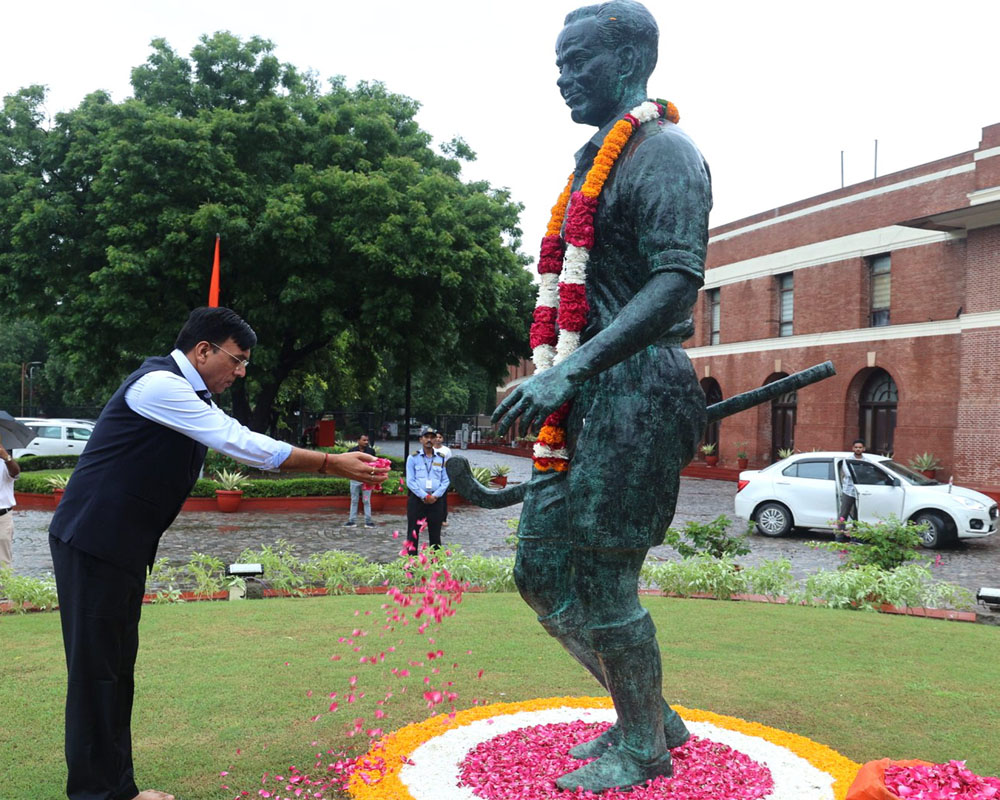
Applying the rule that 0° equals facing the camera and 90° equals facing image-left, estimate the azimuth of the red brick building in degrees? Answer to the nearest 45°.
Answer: approximately 45°

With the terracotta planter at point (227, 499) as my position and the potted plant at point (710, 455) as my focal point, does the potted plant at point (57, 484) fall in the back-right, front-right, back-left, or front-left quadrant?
back-left

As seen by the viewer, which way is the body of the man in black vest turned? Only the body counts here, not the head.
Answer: to the viewer's right

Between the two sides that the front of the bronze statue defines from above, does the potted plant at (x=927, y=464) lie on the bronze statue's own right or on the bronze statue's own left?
on the bronze statue's own right

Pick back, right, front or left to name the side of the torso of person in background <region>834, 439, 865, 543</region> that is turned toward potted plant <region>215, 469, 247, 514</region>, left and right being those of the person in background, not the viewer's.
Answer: right

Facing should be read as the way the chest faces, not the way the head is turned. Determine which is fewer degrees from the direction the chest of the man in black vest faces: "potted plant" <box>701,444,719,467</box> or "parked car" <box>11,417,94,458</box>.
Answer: the potted plant

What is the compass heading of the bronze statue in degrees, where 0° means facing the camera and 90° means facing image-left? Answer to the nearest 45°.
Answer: approximately 90°

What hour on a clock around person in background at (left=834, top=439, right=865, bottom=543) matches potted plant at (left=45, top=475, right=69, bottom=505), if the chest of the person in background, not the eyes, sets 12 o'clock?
The potted plant is roughly at 3 o'clock from the person in background.

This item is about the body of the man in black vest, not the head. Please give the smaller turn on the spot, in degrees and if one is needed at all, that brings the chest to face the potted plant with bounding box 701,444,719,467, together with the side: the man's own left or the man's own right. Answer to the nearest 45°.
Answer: approximately 45° to the man's own left

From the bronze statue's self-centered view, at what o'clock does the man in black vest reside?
The man in black vest is roughly at 12 o'clock from the bronze statue.

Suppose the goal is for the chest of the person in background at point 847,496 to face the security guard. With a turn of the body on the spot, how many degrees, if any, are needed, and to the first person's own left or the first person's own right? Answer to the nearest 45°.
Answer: approximately 45° to the first person's own right

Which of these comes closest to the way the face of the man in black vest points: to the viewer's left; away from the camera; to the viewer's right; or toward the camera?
to the viewer's right

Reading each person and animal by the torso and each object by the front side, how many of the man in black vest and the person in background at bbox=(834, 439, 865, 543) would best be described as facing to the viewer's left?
0

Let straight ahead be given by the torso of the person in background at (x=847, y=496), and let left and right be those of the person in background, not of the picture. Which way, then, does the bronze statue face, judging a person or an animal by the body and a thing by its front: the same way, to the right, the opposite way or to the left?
to the right

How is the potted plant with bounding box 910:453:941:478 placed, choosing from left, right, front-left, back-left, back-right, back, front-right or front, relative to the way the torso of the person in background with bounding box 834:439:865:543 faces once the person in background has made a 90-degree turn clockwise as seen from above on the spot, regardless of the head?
right

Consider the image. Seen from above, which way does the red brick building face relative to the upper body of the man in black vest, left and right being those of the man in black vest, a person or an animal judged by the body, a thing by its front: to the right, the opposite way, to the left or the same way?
the opposite way
